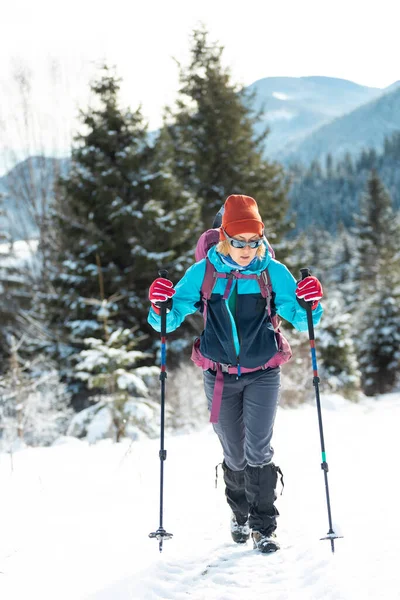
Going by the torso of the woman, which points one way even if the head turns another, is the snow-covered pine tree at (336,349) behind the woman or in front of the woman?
behind

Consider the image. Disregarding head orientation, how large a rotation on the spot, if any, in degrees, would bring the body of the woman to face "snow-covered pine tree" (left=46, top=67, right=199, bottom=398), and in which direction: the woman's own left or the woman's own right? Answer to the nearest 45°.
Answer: approximately 180°

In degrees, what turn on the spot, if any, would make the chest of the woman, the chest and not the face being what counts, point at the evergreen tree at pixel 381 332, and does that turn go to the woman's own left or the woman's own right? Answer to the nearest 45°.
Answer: approximately 180°

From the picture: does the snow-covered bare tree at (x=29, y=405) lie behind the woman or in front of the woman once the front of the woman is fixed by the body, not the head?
behind

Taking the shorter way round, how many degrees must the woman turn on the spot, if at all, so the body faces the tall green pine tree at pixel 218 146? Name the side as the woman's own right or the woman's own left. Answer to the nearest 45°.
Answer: approximately 180°

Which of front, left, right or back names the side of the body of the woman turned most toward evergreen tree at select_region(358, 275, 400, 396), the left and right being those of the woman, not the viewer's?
back

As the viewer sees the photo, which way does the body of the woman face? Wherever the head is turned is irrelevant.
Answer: toward the camera

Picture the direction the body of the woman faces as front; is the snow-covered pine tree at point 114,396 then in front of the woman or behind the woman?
behind
